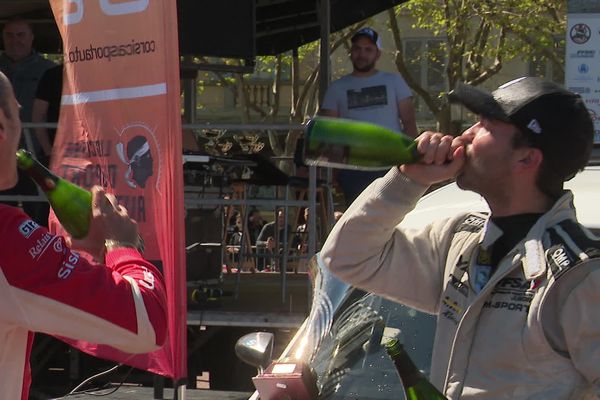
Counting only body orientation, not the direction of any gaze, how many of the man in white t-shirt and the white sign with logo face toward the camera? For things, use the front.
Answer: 2

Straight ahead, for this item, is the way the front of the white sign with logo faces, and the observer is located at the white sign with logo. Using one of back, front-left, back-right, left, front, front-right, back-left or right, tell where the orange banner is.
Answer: front-right

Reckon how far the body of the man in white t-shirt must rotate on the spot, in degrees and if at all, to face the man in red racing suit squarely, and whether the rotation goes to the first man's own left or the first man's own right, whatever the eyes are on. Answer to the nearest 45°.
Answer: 0° — they already face them

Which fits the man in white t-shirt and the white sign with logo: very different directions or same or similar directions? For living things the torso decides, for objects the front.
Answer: same or similar directions

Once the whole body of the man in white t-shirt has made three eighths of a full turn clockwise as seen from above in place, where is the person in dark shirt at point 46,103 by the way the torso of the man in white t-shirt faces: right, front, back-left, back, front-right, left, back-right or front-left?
front-left

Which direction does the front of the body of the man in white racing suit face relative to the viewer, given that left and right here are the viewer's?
facing the viewer and to the left of the viewer

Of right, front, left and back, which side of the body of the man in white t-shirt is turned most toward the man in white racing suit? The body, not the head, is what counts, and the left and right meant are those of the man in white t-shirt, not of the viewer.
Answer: front

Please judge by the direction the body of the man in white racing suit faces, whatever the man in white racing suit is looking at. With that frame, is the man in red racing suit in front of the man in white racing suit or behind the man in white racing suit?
in front

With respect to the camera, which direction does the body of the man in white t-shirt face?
toward the camera

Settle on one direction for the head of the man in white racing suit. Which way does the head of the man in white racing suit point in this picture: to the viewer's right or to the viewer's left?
to the viewer's left

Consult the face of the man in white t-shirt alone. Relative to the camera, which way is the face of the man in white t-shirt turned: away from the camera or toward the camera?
toward the camera

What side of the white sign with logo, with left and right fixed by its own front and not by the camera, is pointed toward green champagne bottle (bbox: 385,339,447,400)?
front

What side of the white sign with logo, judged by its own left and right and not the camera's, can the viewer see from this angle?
front

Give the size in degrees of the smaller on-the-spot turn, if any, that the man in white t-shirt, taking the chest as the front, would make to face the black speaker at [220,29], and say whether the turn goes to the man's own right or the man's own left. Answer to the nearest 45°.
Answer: approximately 90° to the man's own right
